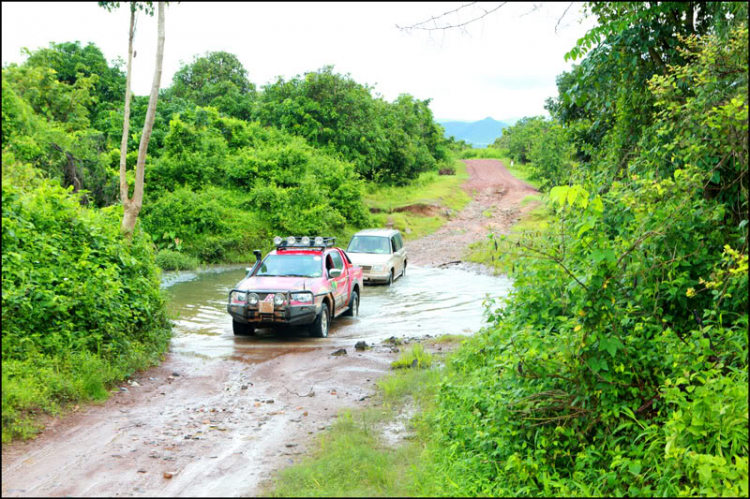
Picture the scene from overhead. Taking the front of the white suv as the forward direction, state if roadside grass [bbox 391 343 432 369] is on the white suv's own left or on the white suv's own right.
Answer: on the white suv's own left

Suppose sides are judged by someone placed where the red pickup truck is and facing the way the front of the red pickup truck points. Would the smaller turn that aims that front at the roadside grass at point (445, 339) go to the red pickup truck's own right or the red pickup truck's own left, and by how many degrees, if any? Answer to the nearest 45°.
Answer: approximately 135° to the red pickup truck's own left

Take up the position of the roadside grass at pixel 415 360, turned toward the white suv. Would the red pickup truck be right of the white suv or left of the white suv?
left

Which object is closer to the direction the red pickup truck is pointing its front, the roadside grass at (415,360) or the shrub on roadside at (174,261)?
the roadside grass

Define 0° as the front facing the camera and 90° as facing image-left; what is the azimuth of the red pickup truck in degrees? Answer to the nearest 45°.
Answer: approximately 45°

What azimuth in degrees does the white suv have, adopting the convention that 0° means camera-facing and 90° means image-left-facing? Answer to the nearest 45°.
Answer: approximately 45°

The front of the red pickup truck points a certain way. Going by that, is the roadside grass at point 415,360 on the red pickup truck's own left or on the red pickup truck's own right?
on the red pickup truck's own left

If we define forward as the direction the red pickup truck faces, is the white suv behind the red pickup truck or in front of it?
behind

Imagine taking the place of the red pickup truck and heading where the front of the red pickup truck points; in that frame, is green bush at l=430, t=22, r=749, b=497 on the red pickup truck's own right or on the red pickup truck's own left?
on the red pickup truck's own left

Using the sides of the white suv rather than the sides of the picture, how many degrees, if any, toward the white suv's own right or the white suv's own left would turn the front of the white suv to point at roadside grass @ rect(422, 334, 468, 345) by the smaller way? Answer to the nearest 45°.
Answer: approximately 45° to the white suv's own left
